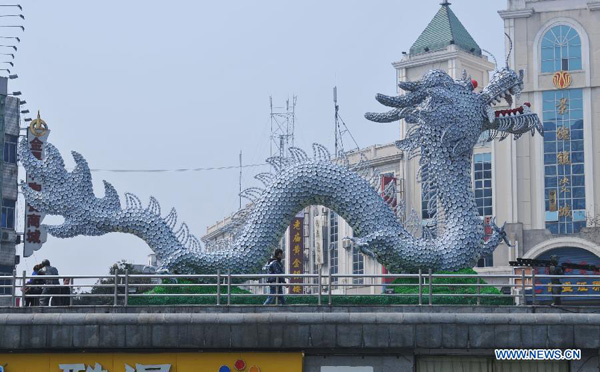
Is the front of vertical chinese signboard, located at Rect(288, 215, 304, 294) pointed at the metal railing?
yes

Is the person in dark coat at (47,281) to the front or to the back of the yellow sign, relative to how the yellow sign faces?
to the back

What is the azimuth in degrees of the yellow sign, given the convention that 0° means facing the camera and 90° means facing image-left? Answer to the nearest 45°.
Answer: approximately 0°

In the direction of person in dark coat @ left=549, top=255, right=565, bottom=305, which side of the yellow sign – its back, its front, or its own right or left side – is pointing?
left

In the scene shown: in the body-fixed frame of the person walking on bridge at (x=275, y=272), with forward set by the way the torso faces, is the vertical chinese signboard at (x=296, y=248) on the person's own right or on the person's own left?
on the person's own left

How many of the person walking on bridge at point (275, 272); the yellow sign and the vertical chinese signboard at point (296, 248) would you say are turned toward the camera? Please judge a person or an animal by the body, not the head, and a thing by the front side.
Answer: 2

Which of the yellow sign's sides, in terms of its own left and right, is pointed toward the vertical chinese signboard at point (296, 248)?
back
